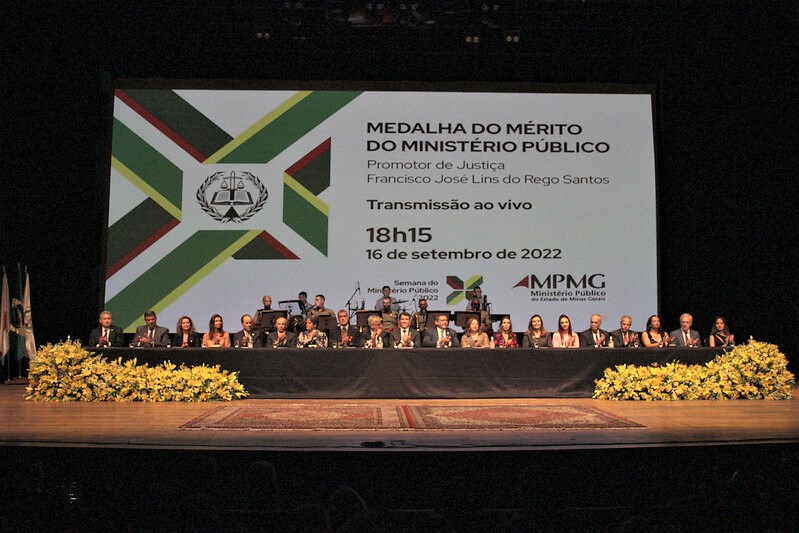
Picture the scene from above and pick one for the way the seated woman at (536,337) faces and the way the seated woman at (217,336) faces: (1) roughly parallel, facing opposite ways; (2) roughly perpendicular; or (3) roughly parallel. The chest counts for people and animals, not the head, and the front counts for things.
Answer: roughly parallel

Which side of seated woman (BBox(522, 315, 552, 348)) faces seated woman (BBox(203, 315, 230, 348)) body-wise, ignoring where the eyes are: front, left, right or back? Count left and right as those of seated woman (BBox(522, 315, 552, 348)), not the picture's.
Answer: right

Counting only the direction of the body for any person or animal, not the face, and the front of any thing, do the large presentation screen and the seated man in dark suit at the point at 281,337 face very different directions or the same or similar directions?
same or similar directions

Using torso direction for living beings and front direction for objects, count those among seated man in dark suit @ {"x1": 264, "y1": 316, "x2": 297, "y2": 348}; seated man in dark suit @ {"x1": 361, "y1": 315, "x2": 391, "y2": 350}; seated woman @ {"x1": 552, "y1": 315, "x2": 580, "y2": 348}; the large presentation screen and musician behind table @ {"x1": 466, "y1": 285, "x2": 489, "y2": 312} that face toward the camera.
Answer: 5

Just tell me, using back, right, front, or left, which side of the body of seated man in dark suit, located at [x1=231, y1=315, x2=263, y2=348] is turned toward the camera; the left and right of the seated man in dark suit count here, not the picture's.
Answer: front

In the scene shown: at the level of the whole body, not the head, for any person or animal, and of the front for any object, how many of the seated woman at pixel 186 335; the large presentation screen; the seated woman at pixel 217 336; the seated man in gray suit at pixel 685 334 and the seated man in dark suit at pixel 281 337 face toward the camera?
5

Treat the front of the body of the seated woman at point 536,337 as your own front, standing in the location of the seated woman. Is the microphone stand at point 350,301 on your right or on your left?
on your right

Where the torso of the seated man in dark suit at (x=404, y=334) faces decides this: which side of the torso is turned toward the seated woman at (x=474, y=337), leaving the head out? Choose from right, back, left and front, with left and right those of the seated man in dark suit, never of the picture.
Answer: left

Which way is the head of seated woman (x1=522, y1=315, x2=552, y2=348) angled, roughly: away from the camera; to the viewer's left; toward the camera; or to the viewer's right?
toward the camera

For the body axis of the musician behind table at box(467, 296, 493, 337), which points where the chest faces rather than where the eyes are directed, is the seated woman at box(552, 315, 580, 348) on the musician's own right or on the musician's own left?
on the musician's own left

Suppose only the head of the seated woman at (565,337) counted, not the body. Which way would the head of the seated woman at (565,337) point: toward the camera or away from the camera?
toward the camera

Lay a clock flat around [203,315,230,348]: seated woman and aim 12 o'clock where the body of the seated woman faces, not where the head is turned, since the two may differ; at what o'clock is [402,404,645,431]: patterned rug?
The patterned rug is roughly at 11 o'clock from the seated woman.

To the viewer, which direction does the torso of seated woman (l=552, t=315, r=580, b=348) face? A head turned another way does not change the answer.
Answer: toward the camera

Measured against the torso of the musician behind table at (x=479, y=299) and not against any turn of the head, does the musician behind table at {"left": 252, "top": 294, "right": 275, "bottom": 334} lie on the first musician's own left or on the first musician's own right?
on the first musician's own right

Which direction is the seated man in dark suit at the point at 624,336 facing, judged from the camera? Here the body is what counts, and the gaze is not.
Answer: toward the camera

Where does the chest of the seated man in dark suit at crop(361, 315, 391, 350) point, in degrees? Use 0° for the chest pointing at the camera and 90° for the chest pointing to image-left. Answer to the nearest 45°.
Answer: approximately 0°

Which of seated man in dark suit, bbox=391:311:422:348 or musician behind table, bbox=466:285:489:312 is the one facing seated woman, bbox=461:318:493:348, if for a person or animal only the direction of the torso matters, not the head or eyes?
the musician behind table
